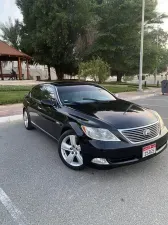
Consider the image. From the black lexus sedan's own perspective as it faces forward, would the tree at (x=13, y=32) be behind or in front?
behind

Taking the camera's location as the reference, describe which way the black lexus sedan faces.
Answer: facing the viewer and to the right of the viewer

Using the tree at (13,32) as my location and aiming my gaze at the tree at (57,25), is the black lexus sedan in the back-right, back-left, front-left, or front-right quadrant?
front-right

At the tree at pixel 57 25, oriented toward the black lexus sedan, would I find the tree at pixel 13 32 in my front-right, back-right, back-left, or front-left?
back-right

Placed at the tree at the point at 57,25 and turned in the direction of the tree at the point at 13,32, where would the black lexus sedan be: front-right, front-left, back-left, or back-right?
back-left

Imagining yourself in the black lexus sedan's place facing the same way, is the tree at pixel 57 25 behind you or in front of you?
behind

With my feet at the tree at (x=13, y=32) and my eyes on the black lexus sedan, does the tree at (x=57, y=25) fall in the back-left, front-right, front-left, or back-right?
front-left
